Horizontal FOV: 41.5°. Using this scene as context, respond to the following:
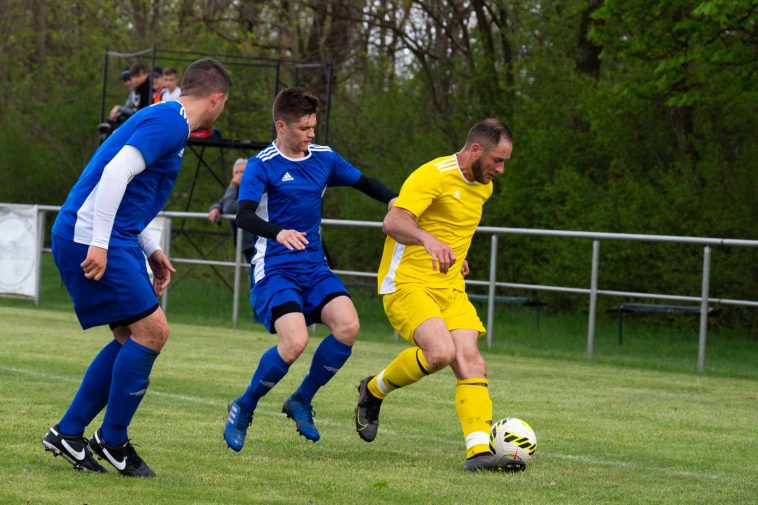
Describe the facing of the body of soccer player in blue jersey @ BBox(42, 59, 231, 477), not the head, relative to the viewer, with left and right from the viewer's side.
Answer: facing to the right of the viewer

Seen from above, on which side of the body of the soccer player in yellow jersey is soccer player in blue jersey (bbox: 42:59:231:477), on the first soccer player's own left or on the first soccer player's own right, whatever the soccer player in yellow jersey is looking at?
on the first soccer player's own right

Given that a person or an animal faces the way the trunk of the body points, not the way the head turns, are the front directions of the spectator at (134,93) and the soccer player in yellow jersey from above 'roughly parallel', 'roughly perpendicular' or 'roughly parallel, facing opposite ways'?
roughly perpendicular

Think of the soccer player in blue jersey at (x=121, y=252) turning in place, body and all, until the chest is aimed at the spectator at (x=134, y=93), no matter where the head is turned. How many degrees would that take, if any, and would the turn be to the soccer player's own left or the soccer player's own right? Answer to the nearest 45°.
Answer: approximately 90° to the soccer player's own left

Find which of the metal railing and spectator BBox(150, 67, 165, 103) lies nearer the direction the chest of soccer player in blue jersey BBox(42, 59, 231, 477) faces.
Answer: the metal railing

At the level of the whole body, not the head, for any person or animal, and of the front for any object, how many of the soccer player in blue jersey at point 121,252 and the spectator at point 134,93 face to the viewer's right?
1
